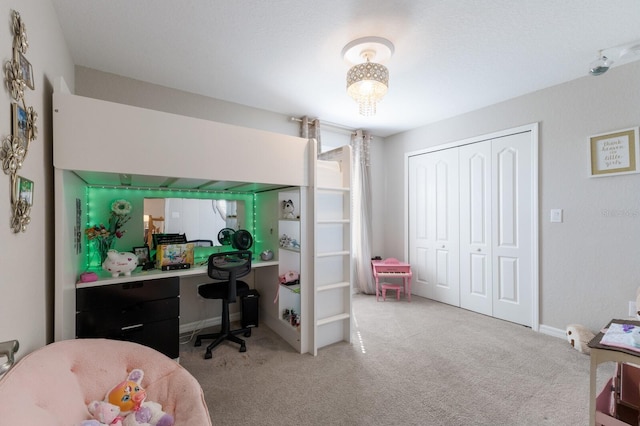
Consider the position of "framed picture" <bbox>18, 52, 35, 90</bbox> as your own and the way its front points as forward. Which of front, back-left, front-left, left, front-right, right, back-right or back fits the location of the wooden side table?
front

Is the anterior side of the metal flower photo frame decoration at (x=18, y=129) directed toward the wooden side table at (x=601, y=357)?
yes

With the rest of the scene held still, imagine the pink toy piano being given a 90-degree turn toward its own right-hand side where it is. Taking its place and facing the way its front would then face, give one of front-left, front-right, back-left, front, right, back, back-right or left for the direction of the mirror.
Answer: front-left

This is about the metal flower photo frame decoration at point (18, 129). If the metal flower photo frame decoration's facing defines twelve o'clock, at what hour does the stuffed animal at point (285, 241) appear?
The stuffed animal is roughly at 10 o'clock from the metal flower photo frame decoration.

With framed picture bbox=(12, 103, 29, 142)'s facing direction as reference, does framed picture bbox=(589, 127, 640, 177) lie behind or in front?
in front

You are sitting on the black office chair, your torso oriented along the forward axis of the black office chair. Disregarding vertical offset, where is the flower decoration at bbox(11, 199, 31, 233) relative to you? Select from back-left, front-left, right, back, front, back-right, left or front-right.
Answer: left

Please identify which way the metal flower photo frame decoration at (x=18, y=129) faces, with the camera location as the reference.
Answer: facing the viewer and to the right of the viewer

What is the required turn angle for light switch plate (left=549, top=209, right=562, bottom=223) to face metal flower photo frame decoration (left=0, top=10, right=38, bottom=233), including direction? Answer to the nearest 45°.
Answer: approximately 45° to its right

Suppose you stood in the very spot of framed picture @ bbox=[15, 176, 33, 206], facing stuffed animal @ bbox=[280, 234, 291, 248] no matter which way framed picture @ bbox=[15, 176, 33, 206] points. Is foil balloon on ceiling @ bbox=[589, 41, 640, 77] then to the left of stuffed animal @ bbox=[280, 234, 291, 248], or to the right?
right

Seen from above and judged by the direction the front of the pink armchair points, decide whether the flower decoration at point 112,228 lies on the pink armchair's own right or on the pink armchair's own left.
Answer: on the pink armchair's own left

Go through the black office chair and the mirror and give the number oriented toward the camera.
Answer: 1
